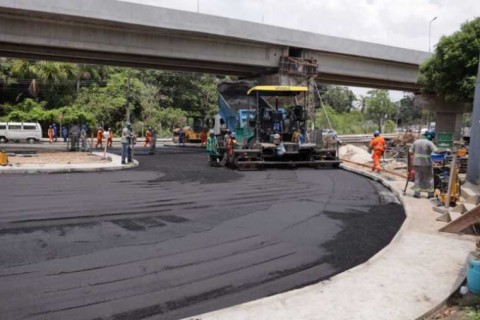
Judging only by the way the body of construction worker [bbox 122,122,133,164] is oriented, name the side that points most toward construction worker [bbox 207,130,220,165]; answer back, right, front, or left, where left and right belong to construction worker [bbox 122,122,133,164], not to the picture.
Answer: front

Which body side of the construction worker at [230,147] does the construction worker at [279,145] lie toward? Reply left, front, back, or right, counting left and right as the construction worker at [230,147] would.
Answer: front

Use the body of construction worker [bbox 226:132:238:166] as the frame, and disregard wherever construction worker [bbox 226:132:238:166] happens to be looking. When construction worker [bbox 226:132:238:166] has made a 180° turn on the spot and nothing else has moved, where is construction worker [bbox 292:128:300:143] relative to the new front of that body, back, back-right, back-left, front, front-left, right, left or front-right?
back

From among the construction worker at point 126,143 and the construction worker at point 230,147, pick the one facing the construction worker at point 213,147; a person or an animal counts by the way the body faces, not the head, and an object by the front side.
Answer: the construction worker at point 126,143

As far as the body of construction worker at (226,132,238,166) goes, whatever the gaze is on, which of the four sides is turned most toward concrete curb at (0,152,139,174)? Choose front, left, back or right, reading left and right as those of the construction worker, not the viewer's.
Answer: back

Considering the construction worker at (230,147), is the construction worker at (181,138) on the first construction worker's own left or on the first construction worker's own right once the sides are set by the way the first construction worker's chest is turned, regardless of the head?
on the first construction worker's own left

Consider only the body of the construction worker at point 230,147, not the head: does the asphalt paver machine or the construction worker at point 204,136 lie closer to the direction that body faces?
the asphalt paver machine

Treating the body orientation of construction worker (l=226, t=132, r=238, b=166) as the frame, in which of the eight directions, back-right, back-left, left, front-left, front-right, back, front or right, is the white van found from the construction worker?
back-left

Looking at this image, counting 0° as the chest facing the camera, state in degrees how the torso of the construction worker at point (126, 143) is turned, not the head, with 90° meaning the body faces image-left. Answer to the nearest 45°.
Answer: approximately 270°

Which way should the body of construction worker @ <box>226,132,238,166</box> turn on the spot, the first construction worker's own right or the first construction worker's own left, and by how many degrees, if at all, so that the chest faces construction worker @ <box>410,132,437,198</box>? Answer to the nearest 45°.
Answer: approximately 45° to the first construction worker's own right

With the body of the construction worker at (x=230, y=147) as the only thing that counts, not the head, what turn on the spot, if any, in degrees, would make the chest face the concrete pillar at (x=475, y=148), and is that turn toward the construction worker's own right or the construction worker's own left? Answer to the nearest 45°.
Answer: approximately 45° to the construction worker's own right
